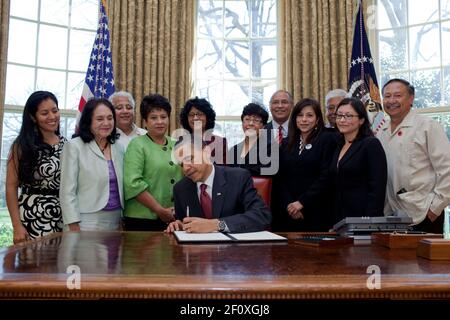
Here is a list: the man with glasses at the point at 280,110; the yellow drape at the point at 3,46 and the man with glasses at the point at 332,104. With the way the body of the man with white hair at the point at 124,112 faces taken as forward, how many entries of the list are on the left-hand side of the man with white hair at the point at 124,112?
2

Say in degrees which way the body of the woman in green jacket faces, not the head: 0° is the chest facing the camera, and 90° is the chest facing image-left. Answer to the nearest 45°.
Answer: approximately 315°

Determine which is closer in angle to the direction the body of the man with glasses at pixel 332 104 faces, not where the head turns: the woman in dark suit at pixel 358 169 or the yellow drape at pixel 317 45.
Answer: the woman in dark suit

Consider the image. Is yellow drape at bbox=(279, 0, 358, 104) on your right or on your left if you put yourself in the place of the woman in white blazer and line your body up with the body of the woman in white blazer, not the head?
on your left

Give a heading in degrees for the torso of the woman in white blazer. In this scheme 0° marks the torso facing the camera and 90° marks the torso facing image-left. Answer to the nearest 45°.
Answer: approximately 315°

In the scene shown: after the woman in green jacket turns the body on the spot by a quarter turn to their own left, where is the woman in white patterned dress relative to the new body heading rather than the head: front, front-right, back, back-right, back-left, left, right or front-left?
back-left

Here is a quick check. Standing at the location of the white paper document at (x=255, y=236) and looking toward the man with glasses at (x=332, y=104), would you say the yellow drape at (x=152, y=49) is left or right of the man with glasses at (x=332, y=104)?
left
